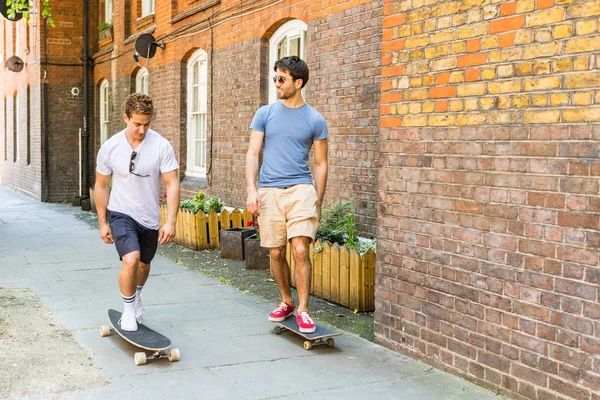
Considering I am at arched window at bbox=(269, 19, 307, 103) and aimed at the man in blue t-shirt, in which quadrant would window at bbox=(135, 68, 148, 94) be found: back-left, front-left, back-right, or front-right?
back-right

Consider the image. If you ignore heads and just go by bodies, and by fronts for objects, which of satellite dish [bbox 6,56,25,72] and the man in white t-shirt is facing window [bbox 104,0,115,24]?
the satellite dish

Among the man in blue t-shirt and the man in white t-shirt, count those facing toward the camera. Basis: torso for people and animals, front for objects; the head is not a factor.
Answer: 2

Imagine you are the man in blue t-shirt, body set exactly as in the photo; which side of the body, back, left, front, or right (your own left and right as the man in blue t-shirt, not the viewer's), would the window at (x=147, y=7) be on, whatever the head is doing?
back

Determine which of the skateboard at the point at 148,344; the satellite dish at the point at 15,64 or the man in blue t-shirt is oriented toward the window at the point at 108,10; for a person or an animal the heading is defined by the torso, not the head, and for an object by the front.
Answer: the satellite dish

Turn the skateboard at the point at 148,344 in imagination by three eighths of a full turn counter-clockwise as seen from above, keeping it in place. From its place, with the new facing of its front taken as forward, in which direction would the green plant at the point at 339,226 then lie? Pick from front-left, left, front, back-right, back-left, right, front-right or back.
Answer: front-right

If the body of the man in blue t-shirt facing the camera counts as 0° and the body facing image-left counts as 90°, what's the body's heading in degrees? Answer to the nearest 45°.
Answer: approximately 0°

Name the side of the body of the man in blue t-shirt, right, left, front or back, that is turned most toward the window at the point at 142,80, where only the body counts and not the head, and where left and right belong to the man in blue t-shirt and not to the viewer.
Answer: back
